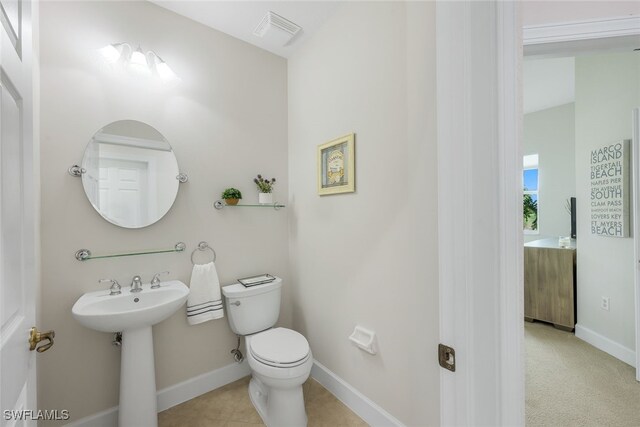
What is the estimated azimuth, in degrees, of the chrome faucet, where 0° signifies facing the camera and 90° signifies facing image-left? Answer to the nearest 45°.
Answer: approximately 0°

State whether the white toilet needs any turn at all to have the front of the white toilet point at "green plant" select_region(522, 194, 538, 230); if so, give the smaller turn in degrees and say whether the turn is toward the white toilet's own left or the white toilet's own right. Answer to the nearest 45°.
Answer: approximately 90° to the white toilet's own left

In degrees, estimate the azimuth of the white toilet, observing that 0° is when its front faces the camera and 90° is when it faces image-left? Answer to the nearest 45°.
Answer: approximately 315°

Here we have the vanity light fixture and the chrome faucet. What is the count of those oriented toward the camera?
2

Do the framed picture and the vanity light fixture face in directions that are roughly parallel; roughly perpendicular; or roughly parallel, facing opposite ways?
roughly perpendicular

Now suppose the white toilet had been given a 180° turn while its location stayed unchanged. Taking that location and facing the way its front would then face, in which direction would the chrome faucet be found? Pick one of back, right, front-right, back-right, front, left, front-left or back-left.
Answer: front-left

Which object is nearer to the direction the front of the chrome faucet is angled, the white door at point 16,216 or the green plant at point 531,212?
the white door
